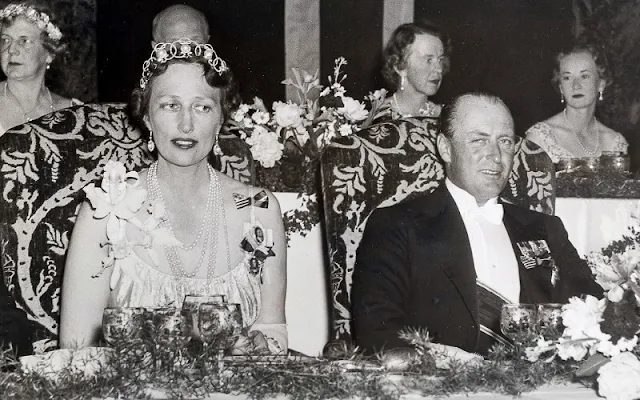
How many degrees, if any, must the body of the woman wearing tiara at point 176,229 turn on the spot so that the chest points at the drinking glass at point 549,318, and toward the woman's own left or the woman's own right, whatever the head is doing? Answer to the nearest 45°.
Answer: approximately 90° to the woman's own left

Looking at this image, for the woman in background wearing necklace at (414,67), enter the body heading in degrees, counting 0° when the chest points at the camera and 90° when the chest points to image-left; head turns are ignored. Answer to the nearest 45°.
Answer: approximately 315°

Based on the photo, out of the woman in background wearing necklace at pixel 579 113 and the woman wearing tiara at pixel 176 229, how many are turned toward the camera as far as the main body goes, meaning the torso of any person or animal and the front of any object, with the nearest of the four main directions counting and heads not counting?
2

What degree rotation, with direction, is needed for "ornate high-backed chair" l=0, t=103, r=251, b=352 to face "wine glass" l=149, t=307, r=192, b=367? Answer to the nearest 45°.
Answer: approximately 45° to its left

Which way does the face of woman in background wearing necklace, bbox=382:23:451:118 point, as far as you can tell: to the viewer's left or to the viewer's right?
to the viewer's right

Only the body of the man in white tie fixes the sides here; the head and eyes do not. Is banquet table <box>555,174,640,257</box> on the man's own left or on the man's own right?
on the man's own left
